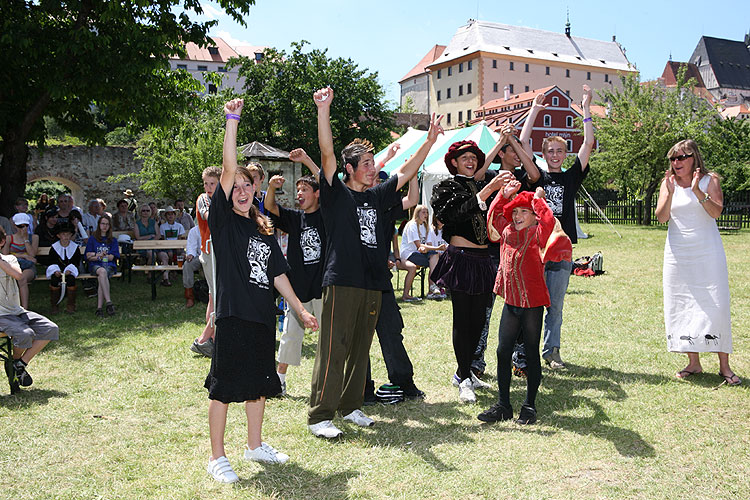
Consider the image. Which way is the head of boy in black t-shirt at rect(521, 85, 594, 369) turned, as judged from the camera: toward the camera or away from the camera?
toward the camera

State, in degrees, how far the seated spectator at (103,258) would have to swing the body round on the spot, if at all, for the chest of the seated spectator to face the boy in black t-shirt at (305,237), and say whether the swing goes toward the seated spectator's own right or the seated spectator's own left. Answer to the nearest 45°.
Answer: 0° — they already face them

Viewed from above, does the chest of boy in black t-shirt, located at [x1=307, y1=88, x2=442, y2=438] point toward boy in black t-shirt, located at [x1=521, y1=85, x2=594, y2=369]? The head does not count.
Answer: no

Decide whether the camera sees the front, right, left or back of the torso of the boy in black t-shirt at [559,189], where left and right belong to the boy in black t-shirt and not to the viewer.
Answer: front

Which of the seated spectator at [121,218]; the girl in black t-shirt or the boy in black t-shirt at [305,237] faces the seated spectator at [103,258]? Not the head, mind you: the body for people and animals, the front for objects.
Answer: the seated spectator at [121,218]

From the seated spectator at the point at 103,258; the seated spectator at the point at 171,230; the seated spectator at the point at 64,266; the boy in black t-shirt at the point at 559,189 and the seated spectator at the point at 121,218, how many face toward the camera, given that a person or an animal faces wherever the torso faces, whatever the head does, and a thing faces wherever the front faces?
5

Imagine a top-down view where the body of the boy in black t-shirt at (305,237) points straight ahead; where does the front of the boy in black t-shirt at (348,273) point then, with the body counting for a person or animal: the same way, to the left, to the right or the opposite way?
the same way

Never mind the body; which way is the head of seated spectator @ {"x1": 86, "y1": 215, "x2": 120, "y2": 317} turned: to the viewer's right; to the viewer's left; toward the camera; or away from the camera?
toward the camera

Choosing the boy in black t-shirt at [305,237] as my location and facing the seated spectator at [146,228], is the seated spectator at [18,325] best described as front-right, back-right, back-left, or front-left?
front-left

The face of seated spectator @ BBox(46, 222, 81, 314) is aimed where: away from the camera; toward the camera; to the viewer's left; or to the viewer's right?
toward the camera

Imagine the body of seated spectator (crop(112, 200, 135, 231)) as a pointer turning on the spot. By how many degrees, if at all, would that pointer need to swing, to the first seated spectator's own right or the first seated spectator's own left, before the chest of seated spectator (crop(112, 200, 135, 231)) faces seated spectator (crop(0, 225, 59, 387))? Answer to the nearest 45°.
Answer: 0° — they already face them

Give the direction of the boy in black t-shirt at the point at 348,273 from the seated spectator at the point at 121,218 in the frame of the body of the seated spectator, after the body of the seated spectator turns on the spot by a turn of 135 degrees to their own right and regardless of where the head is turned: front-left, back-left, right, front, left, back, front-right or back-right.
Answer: back-left

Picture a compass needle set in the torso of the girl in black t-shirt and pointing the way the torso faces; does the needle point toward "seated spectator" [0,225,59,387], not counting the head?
no

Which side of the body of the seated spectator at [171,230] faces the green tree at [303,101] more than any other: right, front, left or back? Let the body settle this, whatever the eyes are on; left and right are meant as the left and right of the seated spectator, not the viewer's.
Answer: back

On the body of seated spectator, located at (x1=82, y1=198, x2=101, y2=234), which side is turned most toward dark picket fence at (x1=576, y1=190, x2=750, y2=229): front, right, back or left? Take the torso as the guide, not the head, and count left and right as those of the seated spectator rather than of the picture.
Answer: left

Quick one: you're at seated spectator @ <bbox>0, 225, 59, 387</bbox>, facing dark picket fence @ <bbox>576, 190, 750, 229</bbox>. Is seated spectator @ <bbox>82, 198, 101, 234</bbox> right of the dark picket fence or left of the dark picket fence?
left

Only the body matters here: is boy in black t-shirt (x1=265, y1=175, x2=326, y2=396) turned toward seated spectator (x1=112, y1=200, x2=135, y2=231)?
no

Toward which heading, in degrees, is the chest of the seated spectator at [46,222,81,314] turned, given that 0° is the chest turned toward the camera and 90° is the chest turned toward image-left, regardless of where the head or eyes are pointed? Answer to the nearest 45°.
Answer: approximately 0°

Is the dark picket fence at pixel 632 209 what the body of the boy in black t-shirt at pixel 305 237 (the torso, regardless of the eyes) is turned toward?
no
